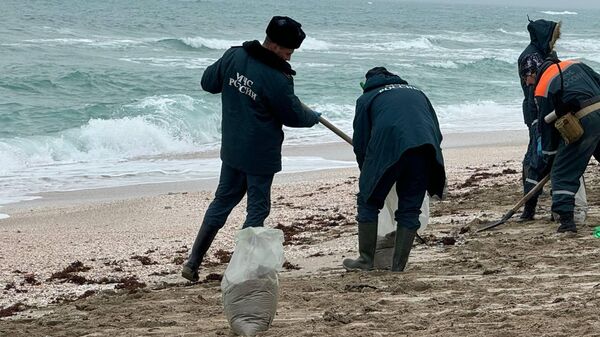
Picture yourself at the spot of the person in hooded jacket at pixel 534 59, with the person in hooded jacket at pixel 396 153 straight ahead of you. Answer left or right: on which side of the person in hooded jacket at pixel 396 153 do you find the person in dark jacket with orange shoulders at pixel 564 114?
left

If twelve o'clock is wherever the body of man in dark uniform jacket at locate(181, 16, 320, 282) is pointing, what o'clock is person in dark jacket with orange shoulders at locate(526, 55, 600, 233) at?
The person in dark jacket with orange shoulders is roughly at 1 o'clock from the man in dark uniform jacket.

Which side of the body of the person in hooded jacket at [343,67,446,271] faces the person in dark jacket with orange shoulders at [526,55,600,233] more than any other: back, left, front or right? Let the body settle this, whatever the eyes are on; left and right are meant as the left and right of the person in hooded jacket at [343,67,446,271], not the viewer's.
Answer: right

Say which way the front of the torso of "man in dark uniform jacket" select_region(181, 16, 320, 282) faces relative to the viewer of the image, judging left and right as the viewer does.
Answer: facing away from the viewer and to the right of the viewer

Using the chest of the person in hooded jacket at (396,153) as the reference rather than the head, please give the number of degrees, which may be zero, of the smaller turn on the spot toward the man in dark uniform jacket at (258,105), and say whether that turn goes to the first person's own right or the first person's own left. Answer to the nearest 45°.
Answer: approximately 45° to the first person's own left

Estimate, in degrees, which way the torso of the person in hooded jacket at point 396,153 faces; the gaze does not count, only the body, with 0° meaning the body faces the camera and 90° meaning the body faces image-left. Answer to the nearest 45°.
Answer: approximately 135°

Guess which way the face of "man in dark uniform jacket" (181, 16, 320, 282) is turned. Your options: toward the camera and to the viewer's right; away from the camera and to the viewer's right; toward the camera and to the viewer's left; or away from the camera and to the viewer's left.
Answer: away from the camera and to the viewer's right

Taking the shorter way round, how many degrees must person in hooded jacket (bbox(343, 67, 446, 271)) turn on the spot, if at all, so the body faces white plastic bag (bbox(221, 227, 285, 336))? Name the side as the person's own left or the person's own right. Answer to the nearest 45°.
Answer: approximately 90° to the person's own left
